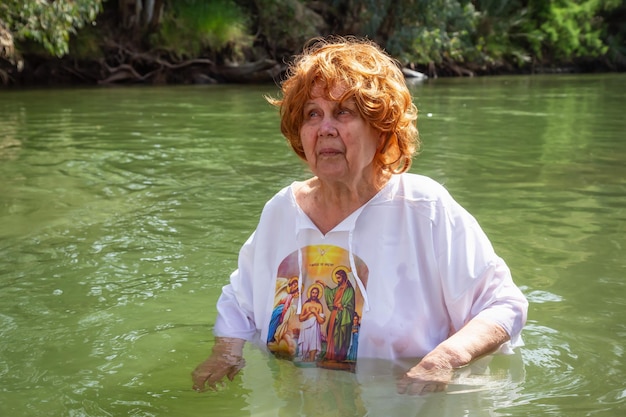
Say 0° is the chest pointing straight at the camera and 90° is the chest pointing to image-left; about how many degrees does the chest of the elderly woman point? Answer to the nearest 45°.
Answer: approximately 45°
